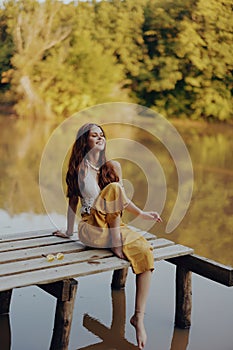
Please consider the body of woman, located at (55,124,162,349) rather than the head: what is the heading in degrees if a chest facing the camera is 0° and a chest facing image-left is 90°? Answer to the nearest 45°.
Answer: approximately 315°

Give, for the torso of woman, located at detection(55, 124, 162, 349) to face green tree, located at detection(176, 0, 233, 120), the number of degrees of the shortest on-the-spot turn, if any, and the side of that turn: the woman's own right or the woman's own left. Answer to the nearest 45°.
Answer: approximately 135° to the woman's own left
